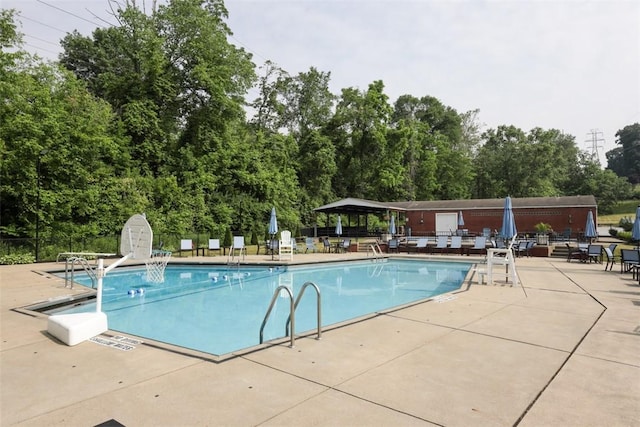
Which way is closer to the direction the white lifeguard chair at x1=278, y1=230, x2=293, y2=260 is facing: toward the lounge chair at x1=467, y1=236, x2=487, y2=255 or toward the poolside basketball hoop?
the poolside basketball hoop

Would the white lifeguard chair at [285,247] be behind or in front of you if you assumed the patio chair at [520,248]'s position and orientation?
in front

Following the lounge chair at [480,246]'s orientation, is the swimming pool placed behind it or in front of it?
in front

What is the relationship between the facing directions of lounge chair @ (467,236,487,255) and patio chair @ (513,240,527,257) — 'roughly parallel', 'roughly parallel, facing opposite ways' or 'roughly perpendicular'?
roughly parallel

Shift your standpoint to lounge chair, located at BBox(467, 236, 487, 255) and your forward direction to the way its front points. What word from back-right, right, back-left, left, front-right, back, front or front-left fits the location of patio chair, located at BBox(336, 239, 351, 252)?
front-right

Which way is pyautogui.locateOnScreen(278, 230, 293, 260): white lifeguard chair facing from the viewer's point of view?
toward the camera

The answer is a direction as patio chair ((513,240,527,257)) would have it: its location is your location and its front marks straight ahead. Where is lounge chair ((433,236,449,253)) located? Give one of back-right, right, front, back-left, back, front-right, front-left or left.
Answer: front-right

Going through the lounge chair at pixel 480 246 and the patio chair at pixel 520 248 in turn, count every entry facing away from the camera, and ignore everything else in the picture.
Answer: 0

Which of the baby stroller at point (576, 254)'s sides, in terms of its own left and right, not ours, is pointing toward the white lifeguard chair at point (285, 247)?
back

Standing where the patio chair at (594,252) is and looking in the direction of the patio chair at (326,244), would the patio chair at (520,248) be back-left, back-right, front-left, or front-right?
front-right

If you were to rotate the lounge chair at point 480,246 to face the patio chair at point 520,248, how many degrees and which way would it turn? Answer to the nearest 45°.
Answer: approximately 135° to its left

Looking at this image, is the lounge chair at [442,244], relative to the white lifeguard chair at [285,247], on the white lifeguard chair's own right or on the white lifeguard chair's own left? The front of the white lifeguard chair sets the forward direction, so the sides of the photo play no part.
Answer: on the white lifeguard chair's own left
